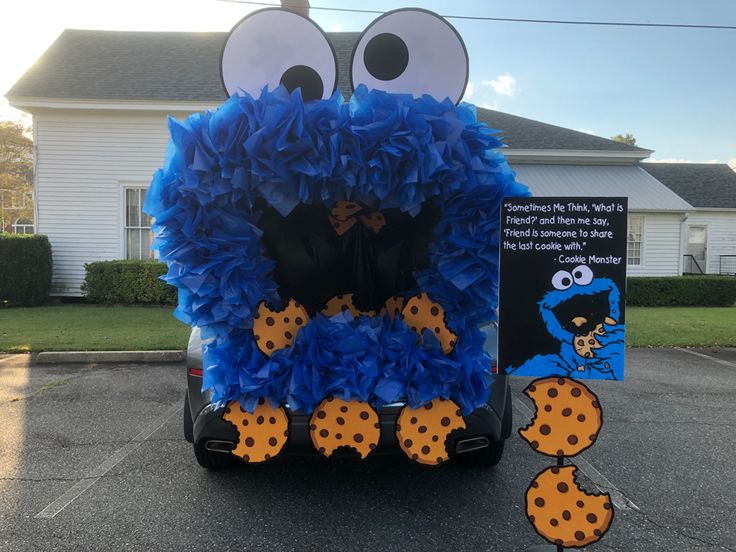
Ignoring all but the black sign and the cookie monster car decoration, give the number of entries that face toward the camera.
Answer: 2

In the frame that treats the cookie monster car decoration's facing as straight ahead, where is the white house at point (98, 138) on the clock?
The white house is roughly at 5 o'clock from the cookie monster car decoration.

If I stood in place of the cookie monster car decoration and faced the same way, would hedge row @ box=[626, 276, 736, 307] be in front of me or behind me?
behind

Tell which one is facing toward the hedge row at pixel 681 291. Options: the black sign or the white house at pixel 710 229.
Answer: the white house

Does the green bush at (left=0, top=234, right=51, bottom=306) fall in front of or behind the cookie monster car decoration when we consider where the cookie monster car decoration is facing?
behind

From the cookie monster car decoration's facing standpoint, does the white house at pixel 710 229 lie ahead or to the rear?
to the rear

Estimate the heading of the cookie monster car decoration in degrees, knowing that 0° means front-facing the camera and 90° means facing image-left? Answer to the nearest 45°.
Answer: approximately 0°

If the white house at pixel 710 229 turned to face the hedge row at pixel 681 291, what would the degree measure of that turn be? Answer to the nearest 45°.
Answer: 0° — it already faces it

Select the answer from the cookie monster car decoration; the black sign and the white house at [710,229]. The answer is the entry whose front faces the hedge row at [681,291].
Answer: the white house

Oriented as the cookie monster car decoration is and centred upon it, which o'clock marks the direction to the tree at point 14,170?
The tree is roughly at 5 o'clock from the cookie monster car decoration.

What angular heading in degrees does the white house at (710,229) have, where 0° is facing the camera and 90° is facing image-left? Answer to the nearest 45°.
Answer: approximately 0°

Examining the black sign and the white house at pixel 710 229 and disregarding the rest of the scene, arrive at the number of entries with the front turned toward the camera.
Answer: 2
